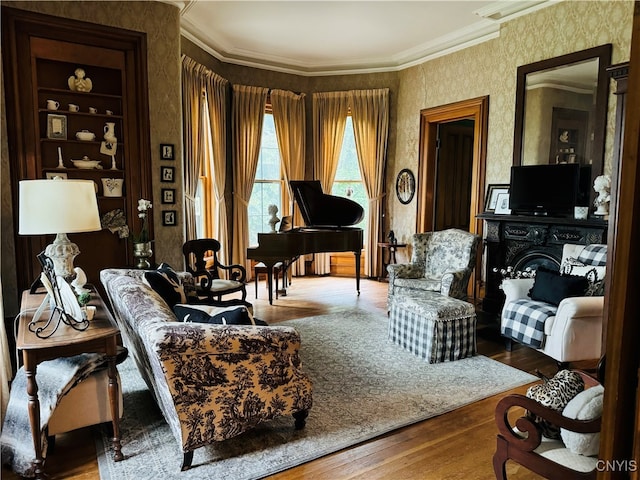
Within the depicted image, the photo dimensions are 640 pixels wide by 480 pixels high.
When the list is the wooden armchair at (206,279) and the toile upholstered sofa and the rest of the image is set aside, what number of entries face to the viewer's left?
0

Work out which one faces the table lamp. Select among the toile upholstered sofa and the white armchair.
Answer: the white armchair

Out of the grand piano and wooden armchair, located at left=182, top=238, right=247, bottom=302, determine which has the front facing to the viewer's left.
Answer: the grand piano

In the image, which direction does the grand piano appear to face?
to the viewer's left

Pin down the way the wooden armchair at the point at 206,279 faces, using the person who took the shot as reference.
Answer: facing the viewer and to the right of the viewer

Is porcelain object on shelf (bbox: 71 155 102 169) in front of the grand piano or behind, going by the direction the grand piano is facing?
in front

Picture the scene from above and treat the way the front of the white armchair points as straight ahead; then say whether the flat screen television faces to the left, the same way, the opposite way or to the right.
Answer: the same way

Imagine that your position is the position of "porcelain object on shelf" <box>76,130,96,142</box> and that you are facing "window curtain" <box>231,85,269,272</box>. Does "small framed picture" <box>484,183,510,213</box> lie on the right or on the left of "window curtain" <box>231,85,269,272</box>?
right

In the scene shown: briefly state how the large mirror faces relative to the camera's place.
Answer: facing the viewer and to the left of the viewer

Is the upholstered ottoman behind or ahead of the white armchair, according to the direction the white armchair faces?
ahead

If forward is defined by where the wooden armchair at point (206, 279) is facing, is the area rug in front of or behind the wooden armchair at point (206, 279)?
in front

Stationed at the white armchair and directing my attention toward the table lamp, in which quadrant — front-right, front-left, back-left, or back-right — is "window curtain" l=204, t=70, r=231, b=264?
front-right

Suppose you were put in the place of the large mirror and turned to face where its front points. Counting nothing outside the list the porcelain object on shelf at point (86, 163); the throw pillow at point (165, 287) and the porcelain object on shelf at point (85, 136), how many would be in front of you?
3

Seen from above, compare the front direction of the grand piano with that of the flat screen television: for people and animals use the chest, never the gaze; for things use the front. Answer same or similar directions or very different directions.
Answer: same or similar directions
